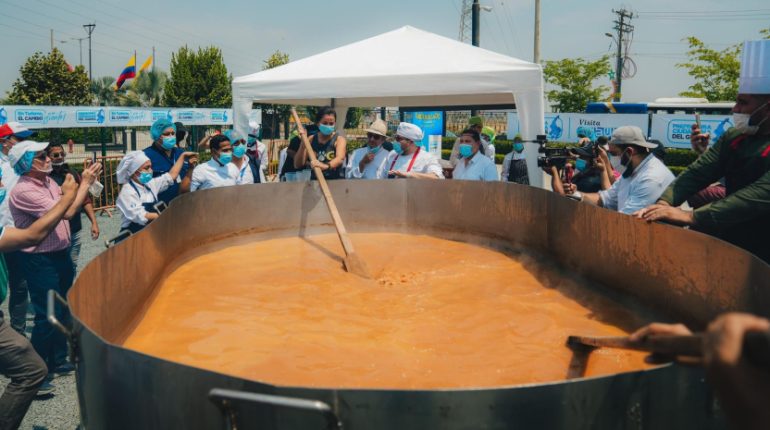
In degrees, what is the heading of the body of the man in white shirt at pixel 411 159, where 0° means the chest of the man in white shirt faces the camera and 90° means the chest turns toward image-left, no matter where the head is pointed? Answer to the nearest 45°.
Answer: approximately 45°

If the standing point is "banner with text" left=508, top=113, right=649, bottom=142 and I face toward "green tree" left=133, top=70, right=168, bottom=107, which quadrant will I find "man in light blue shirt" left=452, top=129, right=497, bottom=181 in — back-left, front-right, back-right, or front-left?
back-left

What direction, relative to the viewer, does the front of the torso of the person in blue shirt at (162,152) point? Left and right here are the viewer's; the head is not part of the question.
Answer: facing the viewer and to the right of the viewer

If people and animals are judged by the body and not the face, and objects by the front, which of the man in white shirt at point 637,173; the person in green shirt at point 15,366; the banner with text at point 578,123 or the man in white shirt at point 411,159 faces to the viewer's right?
the person in green shirt

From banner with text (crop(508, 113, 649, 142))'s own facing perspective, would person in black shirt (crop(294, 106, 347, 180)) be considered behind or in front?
in front

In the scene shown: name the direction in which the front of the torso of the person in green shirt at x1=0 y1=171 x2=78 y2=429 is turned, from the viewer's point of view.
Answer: to the viewer's right

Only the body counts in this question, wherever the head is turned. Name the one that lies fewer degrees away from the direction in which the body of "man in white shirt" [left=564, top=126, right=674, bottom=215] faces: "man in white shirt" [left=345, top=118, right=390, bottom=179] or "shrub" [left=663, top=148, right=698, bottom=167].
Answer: the man in white shirt

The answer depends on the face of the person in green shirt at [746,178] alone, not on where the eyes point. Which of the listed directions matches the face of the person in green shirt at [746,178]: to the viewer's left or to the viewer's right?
to the viewer's left

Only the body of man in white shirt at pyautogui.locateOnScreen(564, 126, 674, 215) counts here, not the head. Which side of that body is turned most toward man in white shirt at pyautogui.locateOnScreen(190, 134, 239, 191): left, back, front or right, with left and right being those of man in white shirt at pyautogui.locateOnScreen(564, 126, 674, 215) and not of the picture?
front

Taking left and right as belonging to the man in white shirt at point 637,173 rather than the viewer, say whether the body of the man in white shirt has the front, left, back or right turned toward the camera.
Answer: left

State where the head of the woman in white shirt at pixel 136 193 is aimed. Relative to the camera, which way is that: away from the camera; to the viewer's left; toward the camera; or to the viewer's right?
to the viewer's right

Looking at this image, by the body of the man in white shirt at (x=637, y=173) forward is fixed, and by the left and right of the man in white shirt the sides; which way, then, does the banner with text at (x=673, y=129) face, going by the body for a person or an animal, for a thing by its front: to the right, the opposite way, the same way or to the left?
to the left

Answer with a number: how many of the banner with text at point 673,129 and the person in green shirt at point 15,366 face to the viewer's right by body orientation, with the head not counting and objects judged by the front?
1

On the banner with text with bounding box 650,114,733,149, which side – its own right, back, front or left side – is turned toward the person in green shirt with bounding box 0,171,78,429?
front

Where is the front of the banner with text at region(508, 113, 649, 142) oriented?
toward the camera

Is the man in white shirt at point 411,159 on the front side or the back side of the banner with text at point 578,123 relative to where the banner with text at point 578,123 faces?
on the front side

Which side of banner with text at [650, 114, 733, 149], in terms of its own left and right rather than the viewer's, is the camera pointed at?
front
